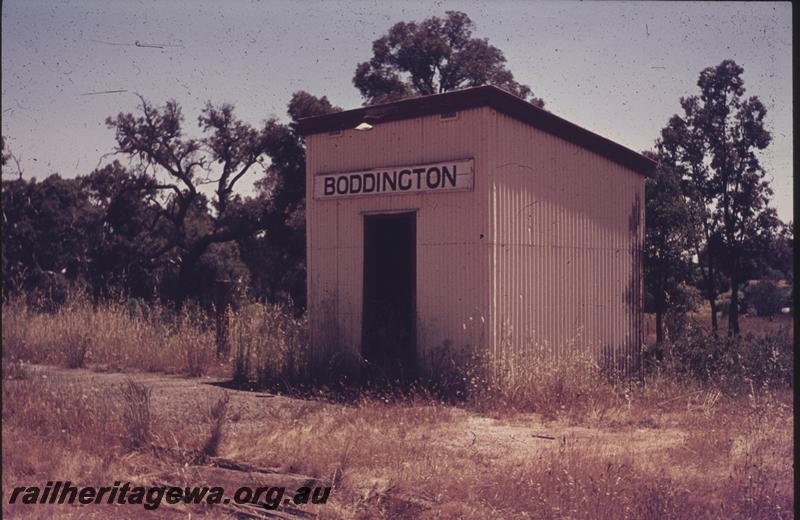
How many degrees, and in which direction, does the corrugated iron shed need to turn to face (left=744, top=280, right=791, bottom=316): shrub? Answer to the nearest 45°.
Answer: approximately 180°

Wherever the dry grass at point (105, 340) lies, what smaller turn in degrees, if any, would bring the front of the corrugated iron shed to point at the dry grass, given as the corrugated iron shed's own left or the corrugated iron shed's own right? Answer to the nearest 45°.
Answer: approximately 45° to the corrugated iron shed's own right

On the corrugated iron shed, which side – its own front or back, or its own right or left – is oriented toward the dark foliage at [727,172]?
back

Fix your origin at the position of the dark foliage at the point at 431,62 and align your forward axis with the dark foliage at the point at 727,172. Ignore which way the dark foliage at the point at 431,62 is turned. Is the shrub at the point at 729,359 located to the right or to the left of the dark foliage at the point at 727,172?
right

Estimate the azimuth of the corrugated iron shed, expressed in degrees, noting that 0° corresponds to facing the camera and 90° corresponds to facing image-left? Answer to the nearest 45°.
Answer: approximately 45°

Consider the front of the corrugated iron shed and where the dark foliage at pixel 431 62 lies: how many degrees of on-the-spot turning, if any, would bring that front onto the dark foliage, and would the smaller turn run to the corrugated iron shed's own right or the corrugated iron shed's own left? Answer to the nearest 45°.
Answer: approximately 135° to the corrugated iron shed's own right

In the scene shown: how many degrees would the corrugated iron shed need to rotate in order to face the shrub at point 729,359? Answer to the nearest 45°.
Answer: approximately 135° to its left

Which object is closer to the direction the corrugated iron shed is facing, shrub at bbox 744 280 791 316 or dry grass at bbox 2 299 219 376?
the dry grass
